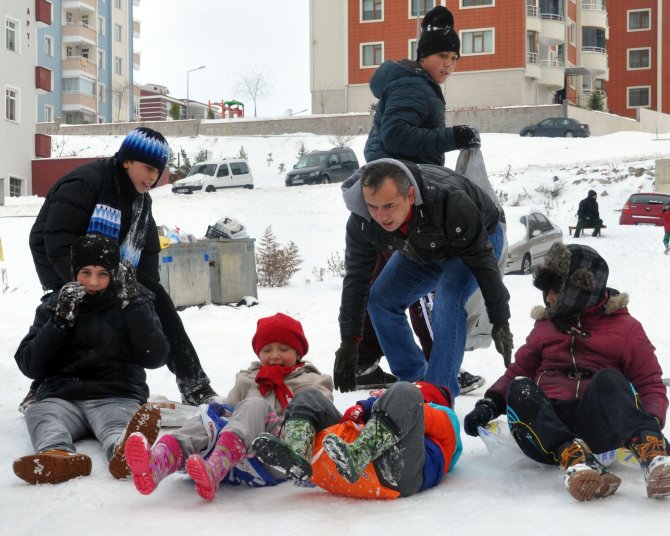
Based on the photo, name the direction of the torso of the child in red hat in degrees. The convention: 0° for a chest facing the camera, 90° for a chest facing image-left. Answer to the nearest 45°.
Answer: approximately 45°

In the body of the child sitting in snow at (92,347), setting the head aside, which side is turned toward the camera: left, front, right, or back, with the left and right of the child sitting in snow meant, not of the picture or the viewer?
front

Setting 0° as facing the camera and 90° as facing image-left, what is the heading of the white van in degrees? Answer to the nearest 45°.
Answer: approximately 45°

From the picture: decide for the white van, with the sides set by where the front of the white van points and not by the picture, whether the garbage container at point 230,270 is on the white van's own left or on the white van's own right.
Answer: on the white van's own left

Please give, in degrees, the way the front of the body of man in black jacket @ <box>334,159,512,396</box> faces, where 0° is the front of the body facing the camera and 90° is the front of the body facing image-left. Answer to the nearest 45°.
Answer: approximately 45°

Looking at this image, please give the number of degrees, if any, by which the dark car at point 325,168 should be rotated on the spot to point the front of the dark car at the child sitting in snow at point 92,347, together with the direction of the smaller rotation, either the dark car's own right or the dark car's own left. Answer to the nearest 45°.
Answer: approximately 45° to the dark car's own left

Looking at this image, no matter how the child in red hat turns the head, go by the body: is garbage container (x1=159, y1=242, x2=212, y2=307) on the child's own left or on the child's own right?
on the child's own right

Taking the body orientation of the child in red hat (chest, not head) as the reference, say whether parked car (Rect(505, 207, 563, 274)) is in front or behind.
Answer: behind

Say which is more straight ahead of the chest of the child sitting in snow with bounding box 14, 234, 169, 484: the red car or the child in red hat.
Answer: the child in red hat

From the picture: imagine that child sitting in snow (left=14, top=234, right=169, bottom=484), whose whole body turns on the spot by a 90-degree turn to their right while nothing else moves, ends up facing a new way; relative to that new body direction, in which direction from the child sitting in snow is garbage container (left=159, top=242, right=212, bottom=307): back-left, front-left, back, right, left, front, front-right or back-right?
right
